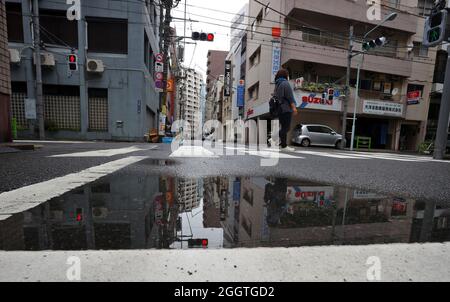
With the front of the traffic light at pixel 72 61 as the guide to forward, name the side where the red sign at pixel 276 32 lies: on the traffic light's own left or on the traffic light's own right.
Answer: on the traffic light's own left

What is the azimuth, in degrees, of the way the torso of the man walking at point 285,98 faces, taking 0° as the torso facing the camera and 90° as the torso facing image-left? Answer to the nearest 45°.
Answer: approximately 270°

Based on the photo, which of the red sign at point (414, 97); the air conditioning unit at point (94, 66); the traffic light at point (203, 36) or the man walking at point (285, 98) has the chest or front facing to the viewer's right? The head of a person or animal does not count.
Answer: the man walking

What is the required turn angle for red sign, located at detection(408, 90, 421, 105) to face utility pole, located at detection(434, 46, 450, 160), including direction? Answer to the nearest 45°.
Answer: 0° — it already faces it

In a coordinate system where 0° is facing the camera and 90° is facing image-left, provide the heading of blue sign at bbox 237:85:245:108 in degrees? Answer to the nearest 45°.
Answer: approximately 0°

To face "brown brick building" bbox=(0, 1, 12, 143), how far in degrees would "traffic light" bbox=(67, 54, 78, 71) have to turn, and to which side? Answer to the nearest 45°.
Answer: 0° — it already faces it

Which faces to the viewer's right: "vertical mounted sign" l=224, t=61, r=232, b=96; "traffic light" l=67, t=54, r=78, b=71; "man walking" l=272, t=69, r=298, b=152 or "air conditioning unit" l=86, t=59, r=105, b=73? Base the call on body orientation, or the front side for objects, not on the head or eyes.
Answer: the man walking

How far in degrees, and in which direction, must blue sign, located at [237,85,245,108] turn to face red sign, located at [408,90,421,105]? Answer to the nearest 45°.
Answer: approximately 45° to its left

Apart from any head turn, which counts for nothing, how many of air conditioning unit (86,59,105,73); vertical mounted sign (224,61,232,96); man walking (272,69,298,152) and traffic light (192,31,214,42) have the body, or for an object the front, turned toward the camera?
3
